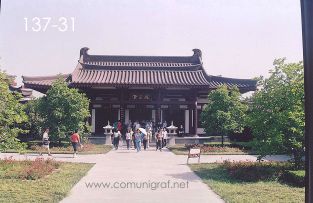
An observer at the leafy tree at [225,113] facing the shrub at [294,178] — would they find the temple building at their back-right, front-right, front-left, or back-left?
back-right

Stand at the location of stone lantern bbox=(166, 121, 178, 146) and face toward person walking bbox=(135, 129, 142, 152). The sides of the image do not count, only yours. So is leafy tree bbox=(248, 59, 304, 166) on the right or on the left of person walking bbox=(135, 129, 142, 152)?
left

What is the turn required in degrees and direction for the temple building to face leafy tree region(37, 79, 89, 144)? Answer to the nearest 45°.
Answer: approximately 45° to its right

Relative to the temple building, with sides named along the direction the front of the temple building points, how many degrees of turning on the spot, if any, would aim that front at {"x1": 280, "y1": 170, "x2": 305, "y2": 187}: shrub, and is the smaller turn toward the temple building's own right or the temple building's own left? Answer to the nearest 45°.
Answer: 0° — it already faces it

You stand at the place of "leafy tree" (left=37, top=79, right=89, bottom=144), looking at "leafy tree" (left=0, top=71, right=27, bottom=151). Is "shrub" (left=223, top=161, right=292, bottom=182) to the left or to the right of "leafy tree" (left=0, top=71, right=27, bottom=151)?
left

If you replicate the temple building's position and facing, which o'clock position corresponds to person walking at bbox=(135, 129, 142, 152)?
The person walking is roughly at 12 o'clock from the temple building.

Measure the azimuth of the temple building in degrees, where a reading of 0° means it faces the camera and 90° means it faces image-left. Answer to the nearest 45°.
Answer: approximately 0°
